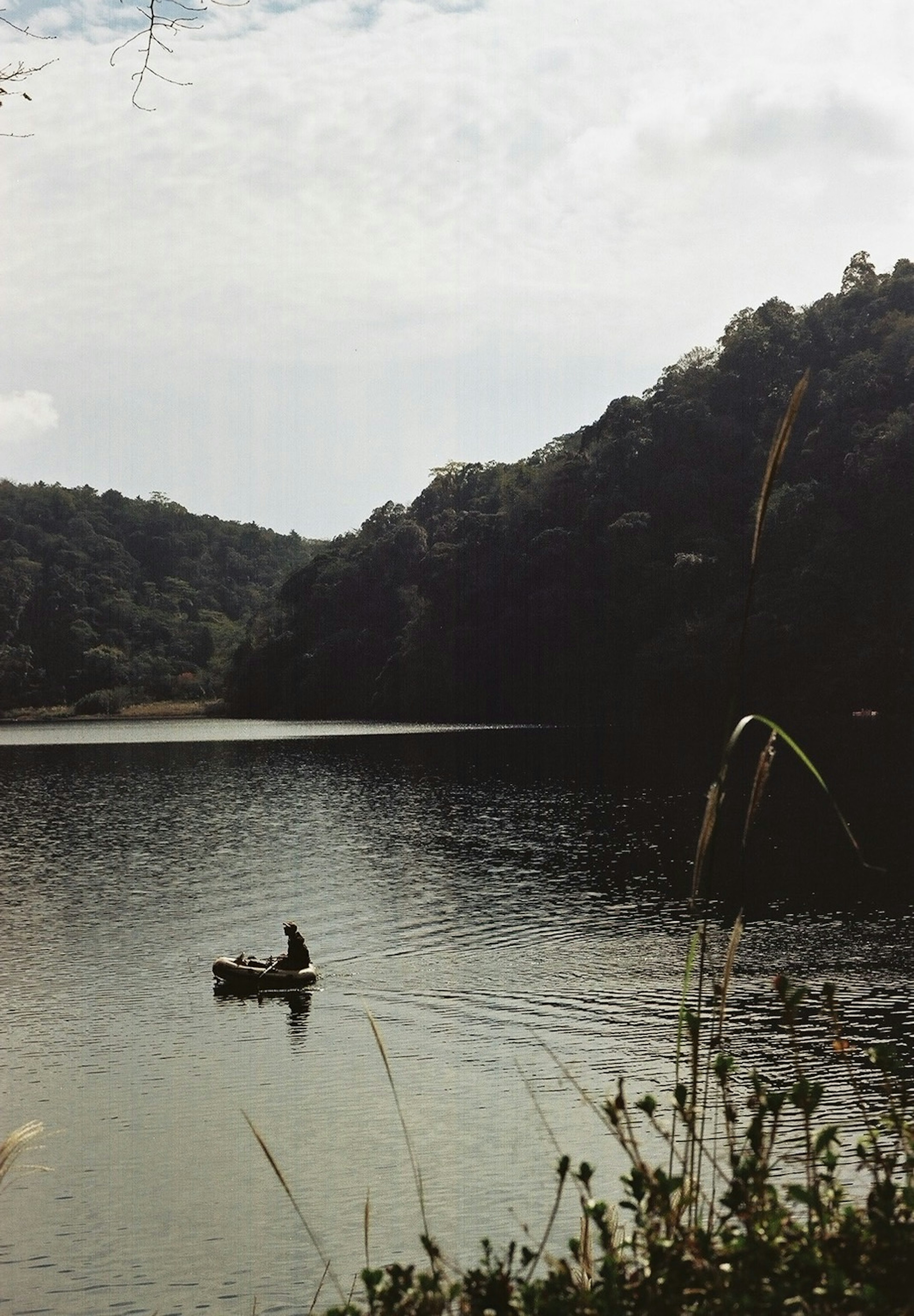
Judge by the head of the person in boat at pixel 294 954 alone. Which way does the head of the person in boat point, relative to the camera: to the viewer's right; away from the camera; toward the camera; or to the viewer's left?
to the viewer's left

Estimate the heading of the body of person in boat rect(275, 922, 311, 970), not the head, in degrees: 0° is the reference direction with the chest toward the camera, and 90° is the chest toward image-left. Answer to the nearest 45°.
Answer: approximately 90°

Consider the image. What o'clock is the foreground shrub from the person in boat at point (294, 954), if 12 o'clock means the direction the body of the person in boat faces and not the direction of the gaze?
The foreground shrub is roughly at 9 o'clock from the person in boat.
